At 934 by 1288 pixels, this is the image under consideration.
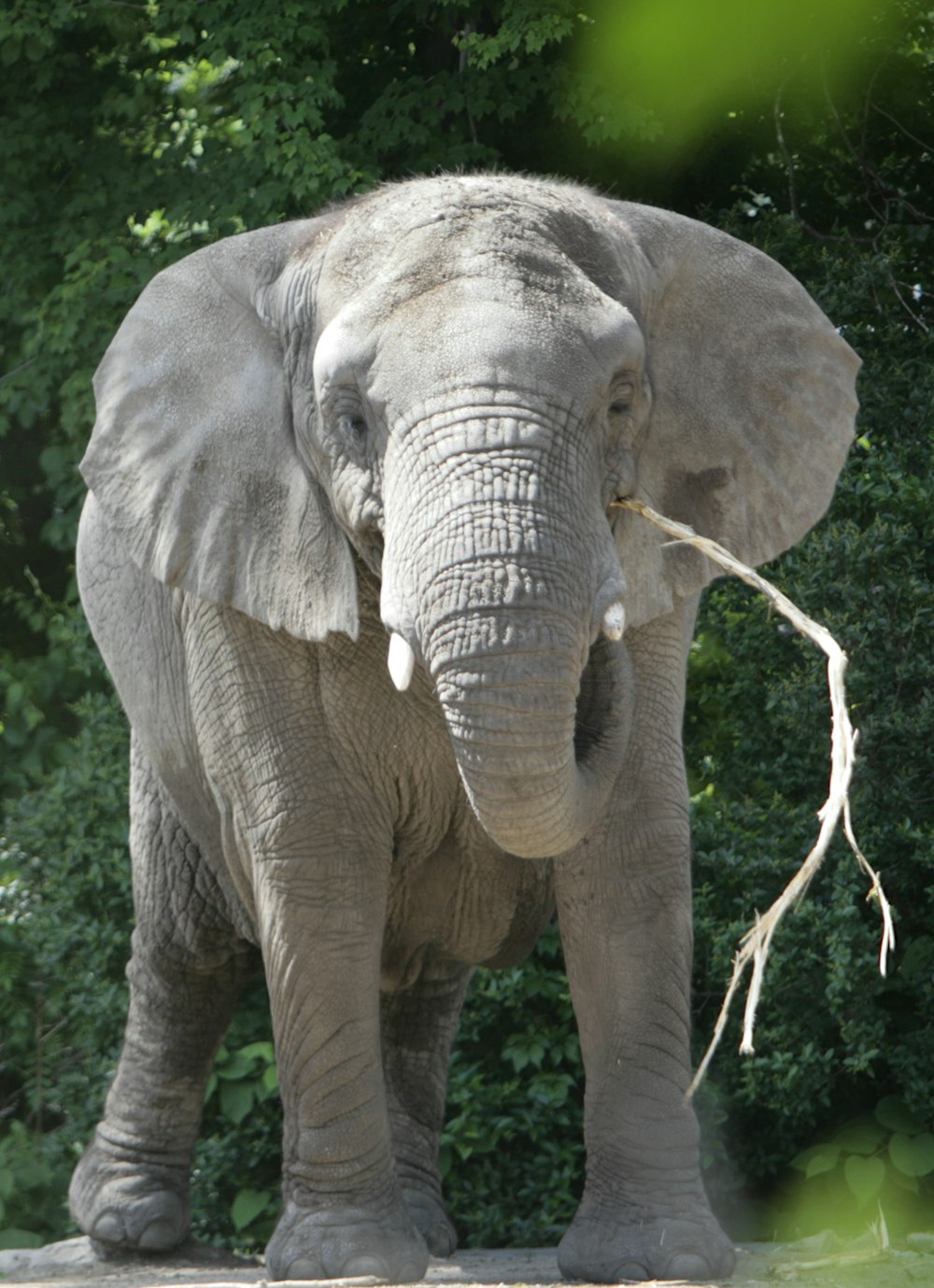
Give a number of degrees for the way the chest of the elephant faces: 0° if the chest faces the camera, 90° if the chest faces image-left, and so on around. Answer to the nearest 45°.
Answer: approximately 0°
